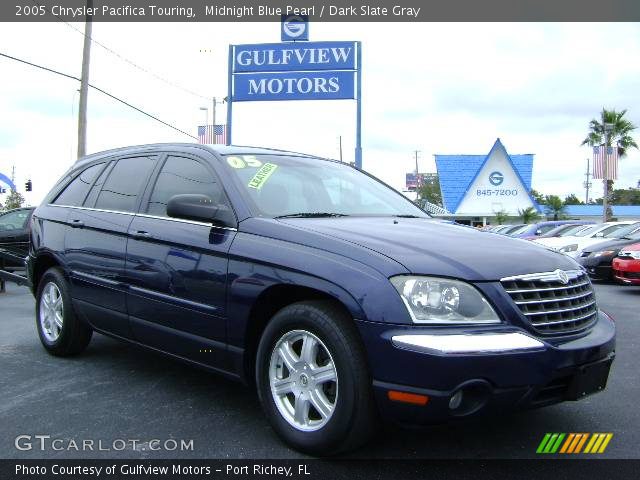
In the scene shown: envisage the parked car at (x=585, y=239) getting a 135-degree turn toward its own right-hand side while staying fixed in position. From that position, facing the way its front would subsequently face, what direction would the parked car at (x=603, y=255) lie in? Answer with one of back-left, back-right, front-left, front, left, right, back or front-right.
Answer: back

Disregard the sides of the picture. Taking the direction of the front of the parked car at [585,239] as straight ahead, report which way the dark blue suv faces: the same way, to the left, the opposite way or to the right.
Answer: to the left

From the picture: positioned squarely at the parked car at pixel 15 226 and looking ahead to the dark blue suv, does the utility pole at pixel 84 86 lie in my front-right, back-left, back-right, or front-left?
back-left

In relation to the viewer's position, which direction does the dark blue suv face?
facing the viewer and to the right of the viewer

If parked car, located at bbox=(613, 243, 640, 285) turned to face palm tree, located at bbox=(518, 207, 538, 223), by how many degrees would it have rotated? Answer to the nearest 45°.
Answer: approximately 135° to its right

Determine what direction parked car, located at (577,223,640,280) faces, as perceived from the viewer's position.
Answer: facing the viewer and to the left of the viewer

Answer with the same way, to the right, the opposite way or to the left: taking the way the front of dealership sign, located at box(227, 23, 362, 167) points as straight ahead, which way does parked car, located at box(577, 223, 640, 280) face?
to the right

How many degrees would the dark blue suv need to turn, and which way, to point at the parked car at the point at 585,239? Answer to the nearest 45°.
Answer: approximately 90° to its left

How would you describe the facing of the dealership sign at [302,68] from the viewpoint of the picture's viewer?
facing the viewer

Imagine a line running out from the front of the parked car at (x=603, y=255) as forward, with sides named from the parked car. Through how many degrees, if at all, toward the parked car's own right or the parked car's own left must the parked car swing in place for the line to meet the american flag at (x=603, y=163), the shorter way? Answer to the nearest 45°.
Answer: approximately 135° to the parked car's own right

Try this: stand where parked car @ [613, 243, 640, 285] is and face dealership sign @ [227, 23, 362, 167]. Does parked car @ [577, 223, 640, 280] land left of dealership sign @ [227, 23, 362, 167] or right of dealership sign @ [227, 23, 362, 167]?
right

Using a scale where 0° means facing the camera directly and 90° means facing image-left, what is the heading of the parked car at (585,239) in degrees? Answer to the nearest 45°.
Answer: approximately 45°

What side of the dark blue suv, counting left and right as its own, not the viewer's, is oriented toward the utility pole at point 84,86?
back
